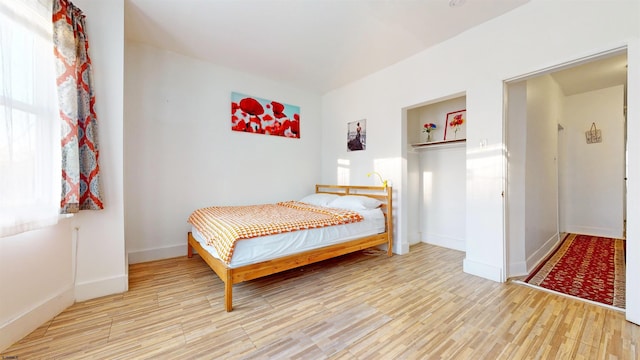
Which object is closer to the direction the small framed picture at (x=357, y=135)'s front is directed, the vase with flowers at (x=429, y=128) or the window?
the window

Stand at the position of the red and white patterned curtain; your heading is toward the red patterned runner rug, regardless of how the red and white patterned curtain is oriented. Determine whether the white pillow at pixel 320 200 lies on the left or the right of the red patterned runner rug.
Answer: left

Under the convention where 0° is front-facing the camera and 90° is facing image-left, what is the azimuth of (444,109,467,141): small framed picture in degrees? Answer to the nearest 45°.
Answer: approximately 45°

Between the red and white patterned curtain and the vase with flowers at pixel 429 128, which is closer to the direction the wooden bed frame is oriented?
the red and white patterned curtain

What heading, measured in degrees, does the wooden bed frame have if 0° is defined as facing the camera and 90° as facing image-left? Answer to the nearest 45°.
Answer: approximately 45°
